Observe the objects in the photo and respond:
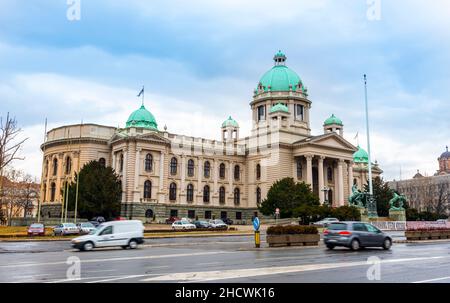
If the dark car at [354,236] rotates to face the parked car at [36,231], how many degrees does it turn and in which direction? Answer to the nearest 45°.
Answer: approximately 135° to its left

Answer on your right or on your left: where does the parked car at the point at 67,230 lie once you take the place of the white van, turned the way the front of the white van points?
on your right

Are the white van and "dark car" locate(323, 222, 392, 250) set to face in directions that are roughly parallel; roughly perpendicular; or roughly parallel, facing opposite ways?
roughly parallel, facing opposite ways

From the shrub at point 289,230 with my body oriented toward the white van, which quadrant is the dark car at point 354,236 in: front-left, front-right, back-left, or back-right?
back-left

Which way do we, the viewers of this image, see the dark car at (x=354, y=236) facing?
facing away from the viewer and to the right of the viewer

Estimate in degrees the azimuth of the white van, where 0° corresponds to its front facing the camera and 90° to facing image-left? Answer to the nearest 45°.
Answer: approximately 90°

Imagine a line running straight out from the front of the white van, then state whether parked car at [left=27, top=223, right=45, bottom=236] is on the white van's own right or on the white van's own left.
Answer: on the white van's own right

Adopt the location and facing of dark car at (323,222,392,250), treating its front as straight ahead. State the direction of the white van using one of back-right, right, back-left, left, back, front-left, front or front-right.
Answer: back-left

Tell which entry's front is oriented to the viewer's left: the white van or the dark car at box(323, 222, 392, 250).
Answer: the white van

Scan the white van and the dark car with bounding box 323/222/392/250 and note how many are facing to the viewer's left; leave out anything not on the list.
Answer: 1
